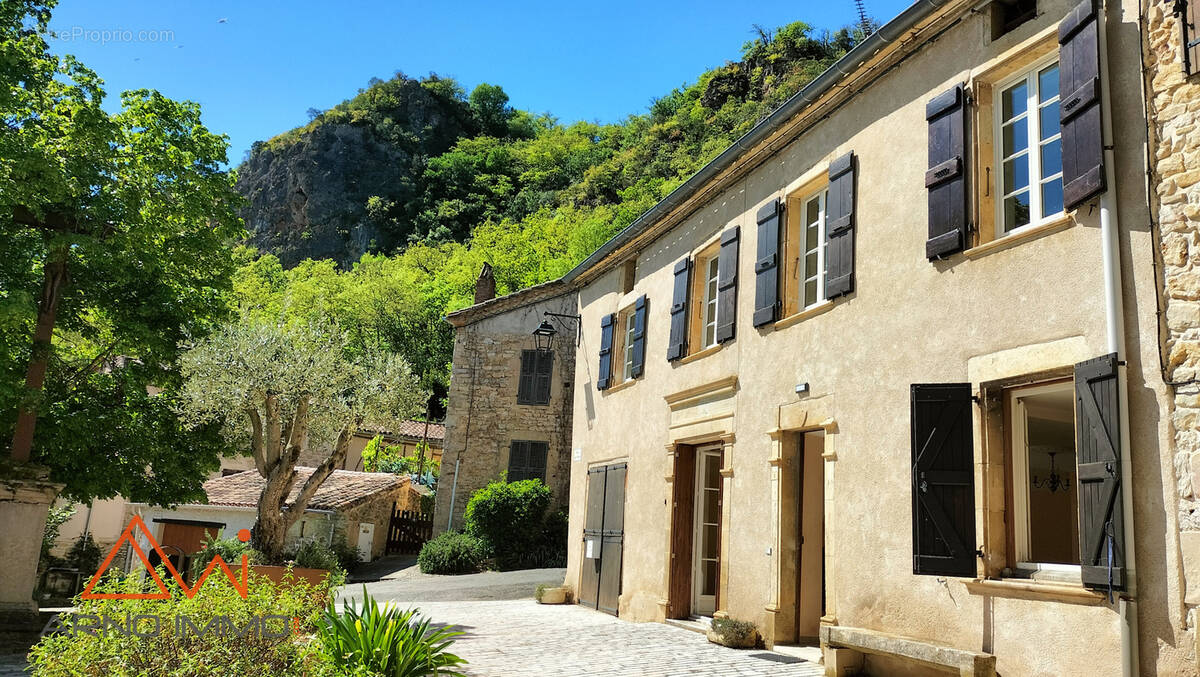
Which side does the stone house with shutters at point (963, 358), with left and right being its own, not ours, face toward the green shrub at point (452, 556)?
right

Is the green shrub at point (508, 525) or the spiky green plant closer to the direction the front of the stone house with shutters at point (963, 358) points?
the spiky green plant

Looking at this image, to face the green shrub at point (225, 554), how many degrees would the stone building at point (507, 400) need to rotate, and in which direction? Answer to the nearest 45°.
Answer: approximately 45° to its right

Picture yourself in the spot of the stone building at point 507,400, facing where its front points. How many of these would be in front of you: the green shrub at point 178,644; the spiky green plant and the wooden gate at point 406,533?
2

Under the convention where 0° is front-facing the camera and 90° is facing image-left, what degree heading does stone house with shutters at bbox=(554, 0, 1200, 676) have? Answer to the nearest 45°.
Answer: approximately 45°

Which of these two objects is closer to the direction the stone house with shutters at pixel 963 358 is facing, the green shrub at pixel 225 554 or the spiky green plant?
the spiky green plant

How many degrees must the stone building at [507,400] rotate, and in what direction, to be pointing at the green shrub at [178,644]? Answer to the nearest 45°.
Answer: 0° — it already faces it

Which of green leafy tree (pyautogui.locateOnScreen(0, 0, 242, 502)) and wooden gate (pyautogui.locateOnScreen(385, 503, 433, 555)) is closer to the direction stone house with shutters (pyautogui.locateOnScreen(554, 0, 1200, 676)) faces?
the green leafy tree

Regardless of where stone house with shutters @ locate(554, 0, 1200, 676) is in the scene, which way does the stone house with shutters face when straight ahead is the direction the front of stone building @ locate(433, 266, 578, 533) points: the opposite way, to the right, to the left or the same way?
to the right

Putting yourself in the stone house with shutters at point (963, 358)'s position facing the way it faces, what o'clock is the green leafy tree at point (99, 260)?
The green leafy tree is roughly at 2 o'clock from the stone house with shutters.

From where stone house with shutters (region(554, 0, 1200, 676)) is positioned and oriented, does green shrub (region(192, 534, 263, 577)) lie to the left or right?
on its right

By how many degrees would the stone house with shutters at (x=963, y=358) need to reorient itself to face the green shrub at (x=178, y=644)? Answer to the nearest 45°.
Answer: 0° — it already faces it
